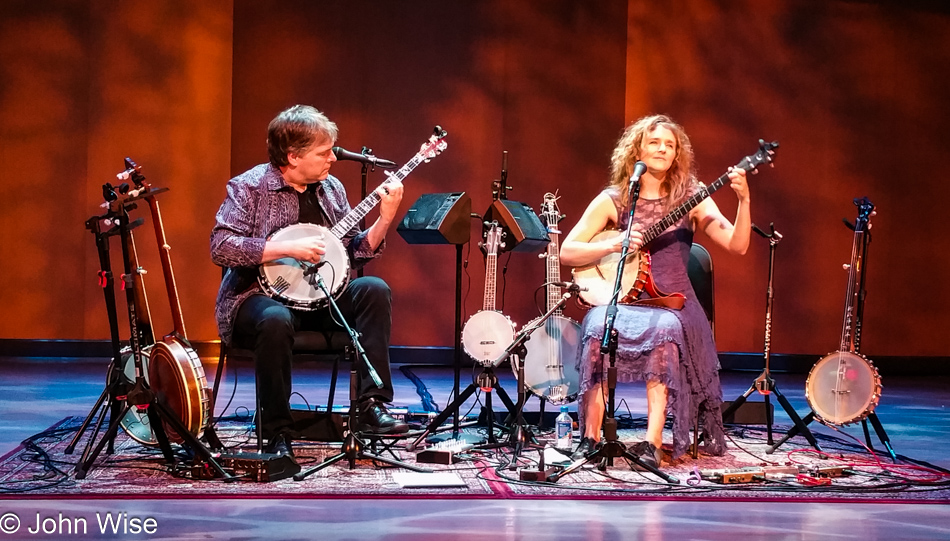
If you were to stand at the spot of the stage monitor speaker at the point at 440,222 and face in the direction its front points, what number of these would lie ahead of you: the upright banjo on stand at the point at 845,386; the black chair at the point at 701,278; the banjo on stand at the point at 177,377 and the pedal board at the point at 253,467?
2

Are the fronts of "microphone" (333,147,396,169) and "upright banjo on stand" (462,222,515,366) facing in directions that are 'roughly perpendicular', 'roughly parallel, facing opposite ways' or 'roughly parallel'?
roughly perpendicular

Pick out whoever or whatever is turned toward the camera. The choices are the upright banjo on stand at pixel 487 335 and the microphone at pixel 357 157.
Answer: the upright banjo on stand

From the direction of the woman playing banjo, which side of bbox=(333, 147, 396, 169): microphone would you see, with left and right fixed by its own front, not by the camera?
back

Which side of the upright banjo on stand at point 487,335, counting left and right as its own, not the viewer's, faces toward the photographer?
front

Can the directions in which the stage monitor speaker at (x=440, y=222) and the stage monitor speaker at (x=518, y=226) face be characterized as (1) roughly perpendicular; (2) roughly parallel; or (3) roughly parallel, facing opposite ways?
roughly perpendicular

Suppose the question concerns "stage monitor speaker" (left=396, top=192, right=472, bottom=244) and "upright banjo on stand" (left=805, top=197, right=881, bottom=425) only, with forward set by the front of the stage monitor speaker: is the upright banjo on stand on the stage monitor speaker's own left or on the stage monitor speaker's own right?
on the stage monitor speaker's own left

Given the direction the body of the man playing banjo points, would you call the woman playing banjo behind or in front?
in front

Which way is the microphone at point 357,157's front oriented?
to the viewer's left

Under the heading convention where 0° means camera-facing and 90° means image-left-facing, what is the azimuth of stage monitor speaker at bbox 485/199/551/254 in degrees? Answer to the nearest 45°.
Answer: approximately 315°

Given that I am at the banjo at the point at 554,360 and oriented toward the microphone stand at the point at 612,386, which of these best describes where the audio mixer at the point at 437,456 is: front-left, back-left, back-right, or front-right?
front-right

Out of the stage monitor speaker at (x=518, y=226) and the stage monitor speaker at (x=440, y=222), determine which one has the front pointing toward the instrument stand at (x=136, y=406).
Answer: the stage monitor speaker at (x=440, y=222)

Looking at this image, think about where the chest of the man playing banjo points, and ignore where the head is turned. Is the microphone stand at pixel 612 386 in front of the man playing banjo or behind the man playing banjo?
in front

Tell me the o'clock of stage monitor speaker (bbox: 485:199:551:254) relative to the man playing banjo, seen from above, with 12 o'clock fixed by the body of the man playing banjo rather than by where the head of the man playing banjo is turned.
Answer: The stage monitor speaker is roughly at 10 o'clock from the man playing banjo.
